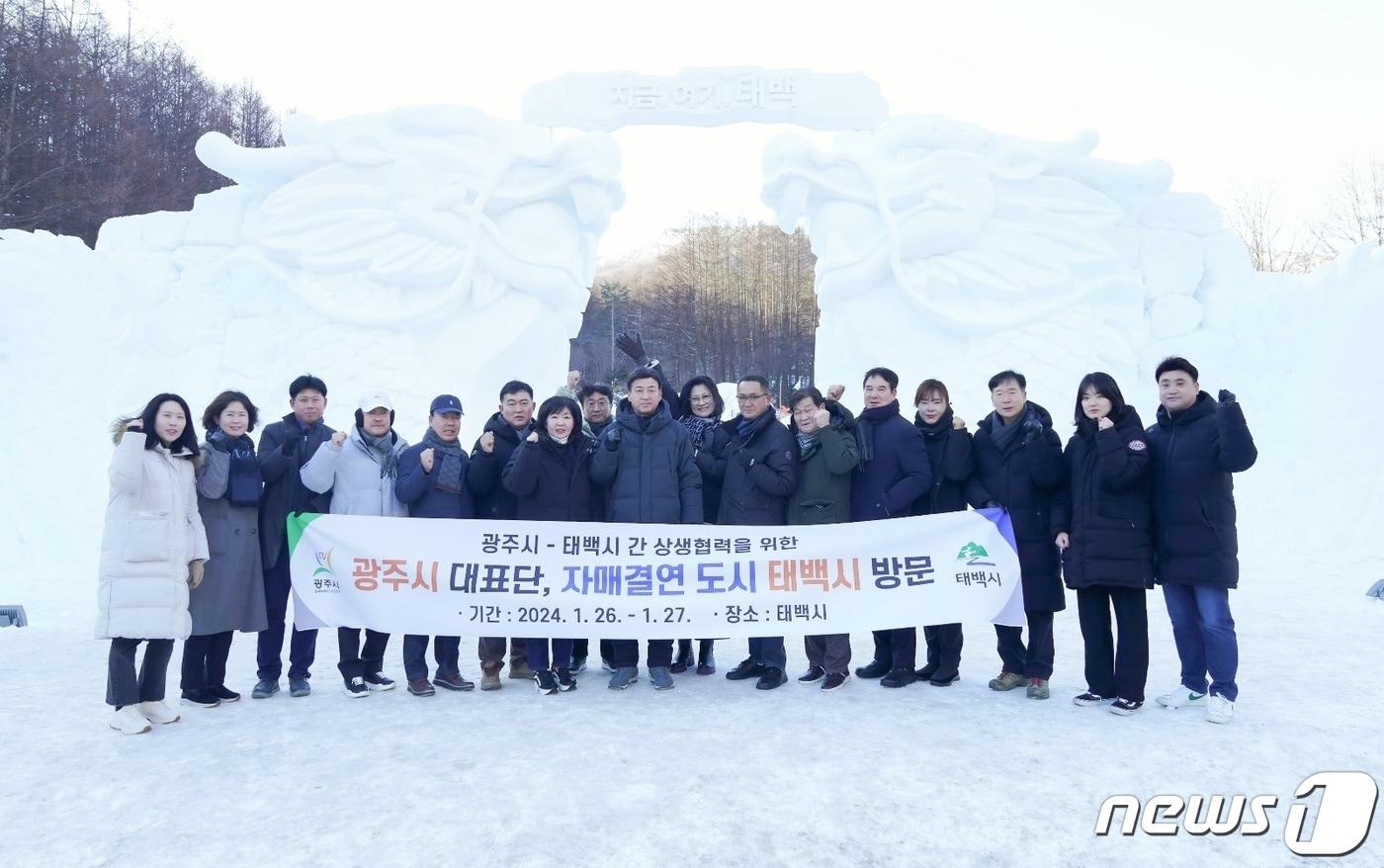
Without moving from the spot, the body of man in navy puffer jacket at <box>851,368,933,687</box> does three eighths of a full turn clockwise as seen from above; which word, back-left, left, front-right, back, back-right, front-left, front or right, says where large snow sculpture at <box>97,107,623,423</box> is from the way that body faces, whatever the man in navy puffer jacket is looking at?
front-left

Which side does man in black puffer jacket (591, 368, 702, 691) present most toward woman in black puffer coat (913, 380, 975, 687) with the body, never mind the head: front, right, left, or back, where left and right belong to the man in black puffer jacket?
left

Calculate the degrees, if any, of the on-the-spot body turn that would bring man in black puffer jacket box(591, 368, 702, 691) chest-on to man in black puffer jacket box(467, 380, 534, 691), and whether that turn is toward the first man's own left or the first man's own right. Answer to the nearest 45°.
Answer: approximately 90° to the first man's own right

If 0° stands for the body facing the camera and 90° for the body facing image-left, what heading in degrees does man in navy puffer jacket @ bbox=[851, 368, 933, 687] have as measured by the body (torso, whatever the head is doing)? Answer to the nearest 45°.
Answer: approximately 45°

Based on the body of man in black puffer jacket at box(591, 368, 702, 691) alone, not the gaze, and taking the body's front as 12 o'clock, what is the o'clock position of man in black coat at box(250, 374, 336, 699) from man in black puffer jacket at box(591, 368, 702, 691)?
man in black coat at box(250, 374, 336, 699) is roughly at 3 o'clock from man in black puffer jacket at box(591, 368, 702, 691).

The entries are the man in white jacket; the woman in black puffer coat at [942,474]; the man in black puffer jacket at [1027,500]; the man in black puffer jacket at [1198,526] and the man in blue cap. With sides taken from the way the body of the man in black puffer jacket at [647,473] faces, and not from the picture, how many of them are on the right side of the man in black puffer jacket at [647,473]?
2

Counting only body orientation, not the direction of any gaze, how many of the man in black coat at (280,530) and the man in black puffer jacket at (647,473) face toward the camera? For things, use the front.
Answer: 2

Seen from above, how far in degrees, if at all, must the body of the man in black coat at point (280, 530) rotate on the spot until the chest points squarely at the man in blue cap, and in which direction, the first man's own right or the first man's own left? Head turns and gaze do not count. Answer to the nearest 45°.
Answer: approximately 90° to the first man's own left

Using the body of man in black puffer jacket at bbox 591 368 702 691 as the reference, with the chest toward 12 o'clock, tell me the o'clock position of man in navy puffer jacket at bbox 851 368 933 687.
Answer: man in navy puffer jacket at bbox 851 368 933 687 is roughly at 9 o'clock from man in black puffer jacket at bbox 591 368 702 691.

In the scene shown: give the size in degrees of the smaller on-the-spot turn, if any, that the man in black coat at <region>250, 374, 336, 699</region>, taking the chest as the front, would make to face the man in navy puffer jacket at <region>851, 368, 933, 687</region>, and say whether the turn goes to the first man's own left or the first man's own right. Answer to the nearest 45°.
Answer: approximately 90° to the first man's own left

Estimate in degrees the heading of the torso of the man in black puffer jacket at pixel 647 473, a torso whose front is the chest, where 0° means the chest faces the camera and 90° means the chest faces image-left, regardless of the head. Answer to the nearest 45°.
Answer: approximately 0°
